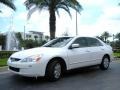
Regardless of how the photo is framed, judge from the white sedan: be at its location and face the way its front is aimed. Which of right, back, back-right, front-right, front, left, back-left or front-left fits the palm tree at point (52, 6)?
back-right

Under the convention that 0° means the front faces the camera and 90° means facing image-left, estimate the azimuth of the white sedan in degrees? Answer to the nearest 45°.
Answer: approximately 45°
